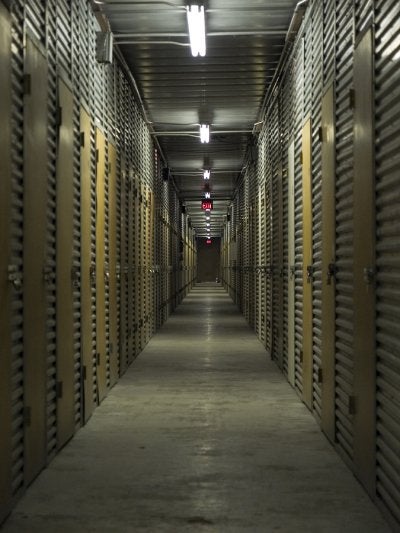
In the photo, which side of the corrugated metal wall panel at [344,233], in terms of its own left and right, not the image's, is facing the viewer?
left

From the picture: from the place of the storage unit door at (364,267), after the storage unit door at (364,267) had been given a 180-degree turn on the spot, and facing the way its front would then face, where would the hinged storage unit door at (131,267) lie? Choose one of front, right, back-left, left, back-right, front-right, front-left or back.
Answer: back-left

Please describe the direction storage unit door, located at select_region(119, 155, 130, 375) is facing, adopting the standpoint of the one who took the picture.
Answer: facing to the right of the viewer

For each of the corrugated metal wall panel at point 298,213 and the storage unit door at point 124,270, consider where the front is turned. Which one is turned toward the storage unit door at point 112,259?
the corrugated metal wall panel

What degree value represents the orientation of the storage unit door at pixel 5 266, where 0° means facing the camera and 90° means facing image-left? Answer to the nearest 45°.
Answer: approximately 270°

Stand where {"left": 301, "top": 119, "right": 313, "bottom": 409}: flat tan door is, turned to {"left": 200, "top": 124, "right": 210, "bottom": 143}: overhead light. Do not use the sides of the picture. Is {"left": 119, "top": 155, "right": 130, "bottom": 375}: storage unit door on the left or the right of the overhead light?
left

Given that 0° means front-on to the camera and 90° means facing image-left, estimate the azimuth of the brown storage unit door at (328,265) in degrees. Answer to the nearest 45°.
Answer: approximately 90°

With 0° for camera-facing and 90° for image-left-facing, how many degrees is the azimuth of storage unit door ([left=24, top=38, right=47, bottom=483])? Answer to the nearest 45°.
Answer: approximately 270°

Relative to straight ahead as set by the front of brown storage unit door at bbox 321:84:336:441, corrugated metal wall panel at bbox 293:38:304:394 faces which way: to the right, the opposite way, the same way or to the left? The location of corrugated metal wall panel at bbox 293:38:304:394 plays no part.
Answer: the same way

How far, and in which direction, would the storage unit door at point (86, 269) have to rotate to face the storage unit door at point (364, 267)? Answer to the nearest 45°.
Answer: approximately 45° to its right

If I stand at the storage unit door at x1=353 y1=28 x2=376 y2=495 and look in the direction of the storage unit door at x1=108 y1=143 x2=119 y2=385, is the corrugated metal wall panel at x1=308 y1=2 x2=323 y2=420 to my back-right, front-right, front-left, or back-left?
front-right

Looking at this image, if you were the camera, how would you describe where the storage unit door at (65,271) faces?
facing to the right of the viewer

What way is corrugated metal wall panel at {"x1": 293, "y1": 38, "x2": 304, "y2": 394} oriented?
to the viewer's left

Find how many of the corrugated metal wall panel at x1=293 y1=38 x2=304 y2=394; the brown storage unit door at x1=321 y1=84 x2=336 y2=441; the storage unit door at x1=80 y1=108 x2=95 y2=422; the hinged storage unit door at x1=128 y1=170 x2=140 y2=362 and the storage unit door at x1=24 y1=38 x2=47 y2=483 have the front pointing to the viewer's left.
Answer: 2

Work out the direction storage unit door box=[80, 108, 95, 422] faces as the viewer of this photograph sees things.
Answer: facing to the right of the viewer

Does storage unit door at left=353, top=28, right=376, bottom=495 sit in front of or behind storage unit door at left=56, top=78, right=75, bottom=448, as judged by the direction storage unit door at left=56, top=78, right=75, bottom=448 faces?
in front

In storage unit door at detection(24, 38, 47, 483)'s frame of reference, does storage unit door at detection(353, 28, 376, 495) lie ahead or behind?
ahead

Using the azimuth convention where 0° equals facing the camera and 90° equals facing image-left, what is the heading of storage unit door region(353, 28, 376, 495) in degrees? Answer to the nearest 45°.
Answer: approximately 90°

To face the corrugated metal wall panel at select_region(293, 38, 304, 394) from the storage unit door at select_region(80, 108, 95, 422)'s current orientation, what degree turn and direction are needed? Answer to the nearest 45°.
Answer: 0° — it already faces it

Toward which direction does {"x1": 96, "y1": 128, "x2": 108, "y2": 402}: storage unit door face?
to the viewer's right

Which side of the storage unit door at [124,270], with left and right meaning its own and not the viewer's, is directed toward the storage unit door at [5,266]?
right
